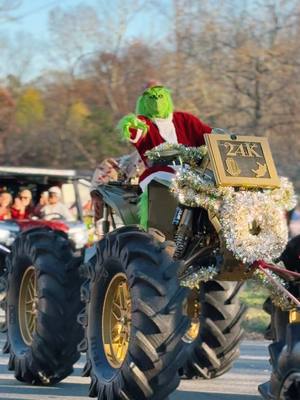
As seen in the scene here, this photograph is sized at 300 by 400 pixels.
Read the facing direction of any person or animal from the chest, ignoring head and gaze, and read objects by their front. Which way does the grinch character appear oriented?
toward the camera
